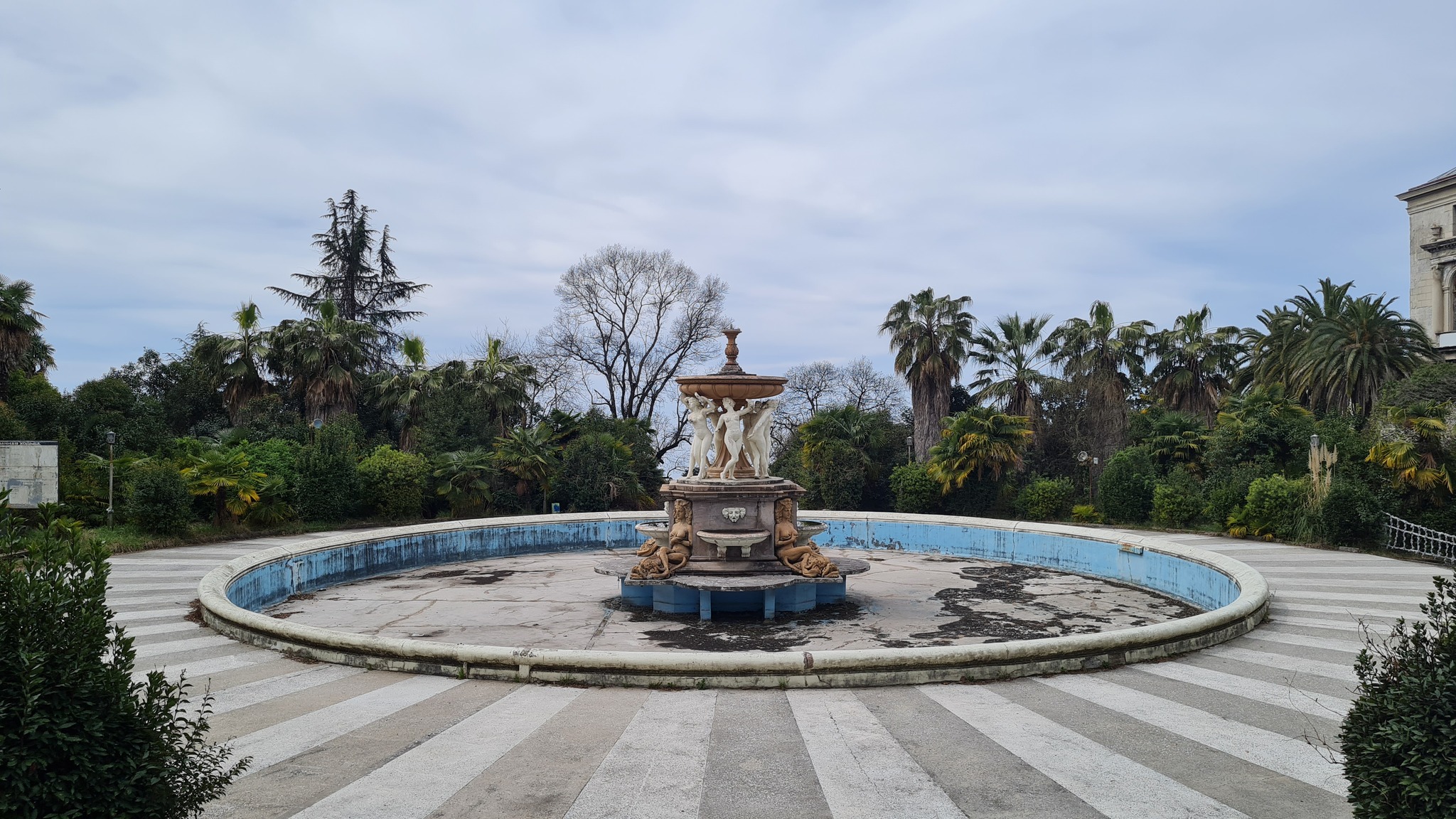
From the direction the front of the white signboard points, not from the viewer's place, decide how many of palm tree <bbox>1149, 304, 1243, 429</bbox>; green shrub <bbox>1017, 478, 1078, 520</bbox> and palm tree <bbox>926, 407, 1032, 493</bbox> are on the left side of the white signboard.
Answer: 3

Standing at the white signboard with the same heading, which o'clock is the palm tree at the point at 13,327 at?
The palm tree is roughly at 6 o'clock from the white signboard.

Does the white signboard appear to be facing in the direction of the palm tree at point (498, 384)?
no

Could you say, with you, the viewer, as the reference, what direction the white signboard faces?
facing the viewer

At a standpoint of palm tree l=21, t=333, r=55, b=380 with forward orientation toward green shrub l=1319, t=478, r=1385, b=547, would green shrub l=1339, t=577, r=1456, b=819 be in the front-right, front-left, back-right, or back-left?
front-right

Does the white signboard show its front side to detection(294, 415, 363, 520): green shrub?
no

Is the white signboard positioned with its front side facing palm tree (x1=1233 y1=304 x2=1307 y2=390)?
no

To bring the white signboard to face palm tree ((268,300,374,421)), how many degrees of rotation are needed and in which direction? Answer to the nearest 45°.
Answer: approximately 135° to its left

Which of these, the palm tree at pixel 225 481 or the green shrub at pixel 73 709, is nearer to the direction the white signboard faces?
the green shrub

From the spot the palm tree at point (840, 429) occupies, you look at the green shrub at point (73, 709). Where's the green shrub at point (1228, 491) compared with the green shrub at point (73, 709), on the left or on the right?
left

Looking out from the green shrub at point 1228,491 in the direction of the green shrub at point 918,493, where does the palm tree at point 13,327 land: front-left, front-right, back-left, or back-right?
front-left

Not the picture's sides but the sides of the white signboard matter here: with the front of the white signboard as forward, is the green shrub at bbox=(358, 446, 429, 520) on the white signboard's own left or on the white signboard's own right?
on the white signboard's own left

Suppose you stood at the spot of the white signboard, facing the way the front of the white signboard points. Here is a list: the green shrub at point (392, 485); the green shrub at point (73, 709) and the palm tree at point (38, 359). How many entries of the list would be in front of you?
1

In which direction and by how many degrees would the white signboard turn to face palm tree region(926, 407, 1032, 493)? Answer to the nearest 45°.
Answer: approximately 90° to its left

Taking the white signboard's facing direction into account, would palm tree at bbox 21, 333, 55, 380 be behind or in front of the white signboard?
behind

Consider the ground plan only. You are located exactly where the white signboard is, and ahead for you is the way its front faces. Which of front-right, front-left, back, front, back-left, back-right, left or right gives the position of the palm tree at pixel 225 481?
back-left

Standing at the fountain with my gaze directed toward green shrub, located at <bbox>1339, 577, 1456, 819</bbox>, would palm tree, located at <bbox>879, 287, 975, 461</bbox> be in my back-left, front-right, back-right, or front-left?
back-left

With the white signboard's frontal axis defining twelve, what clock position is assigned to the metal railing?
The metal railing is roughly at 10 o'clock from the white signboard.

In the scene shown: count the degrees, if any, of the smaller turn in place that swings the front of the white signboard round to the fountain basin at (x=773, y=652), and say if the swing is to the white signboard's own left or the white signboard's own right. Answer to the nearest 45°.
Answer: approximately 45° to the white signboard's own left

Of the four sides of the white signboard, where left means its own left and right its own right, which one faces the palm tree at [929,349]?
left

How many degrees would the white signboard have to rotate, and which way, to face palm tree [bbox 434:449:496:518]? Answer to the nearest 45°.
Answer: approximately 135° to its left
